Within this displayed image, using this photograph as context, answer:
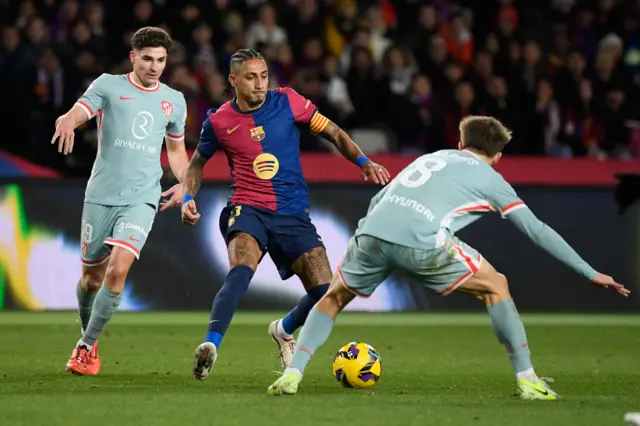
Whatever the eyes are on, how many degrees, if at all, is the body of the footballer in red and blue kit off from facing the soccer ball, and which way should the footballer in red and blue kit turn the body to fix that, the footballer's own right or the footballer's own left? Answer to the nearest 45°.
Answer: approximately 45° to the footballer's own left

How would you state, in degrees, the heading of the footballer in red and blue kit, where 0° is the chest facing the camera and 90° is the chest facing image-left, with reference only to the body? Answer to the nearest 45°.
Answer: approximately 0°
